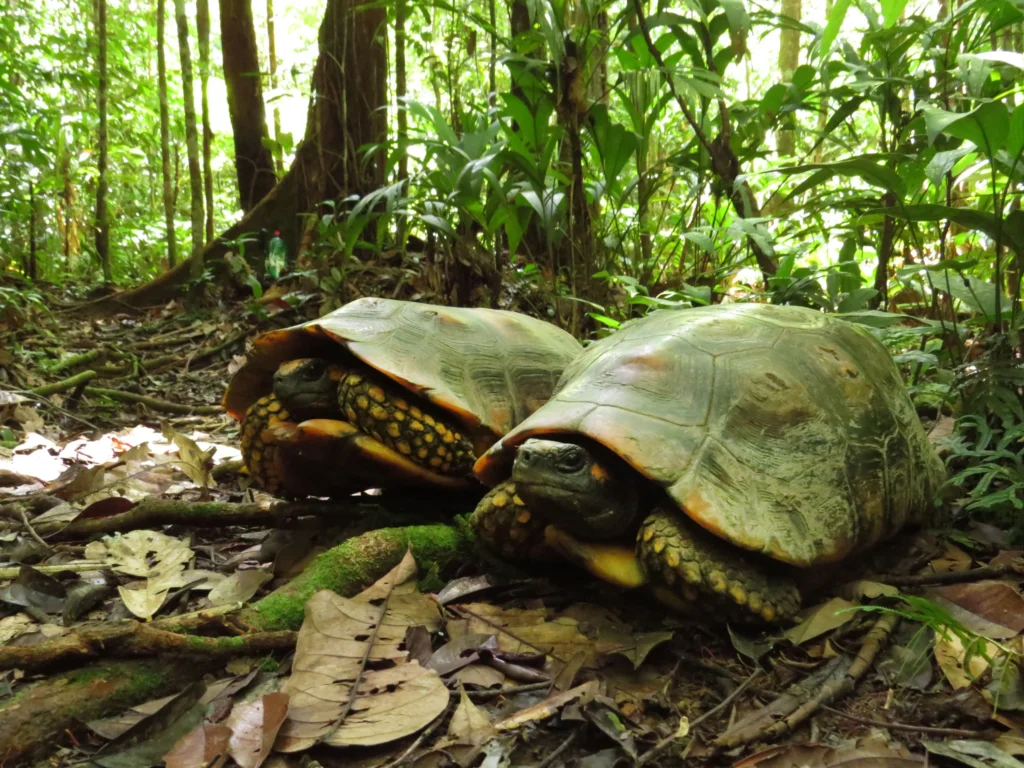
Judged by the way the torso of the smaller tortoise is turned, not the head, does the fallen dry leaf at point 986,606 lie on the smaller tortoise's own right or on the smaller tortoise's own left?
on the smaller tortoise's own left

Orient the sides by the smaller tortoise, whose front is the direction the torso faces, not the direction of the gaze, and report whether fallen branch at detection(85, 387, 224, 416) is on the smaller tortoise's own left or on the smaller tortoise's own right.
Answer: on the smaller tortoise's own right

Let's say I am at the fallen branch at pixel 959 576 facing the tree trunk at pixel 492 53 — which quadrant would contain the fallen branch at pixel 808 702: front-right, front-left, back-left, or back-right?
back-left

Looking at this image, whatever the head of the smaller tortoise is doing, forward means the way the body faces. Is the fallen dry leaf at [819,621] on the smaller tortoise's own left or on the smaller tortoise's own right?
on the smaller tortoise's own left

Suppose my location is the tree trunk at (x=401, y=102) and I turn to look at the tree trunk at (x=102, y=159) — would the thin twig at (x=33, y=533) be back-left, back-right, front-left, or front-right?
back-left

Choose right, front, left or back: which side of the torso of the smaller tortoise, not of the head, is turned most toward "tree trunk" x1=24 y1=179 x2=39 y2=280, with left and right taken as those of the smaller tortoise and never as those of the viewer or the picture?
right

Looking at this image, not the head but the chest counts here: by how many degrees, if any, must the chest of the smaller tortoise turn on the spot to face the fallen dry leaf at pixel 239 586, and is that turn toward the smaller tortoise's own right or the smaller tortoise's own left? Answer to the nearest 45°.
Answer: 0° — it already faces it

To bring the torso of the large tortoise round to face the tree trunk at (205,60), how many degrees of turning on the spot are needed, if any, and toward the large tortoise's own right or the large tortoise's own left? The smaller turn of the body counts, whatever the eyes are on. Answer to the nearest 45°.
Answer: approximately 90° to the large tortoise's own right

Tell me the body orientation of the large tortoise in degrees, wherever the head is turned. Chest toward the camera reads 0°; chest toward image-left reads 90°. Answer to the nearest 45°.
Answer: approximately 45°
